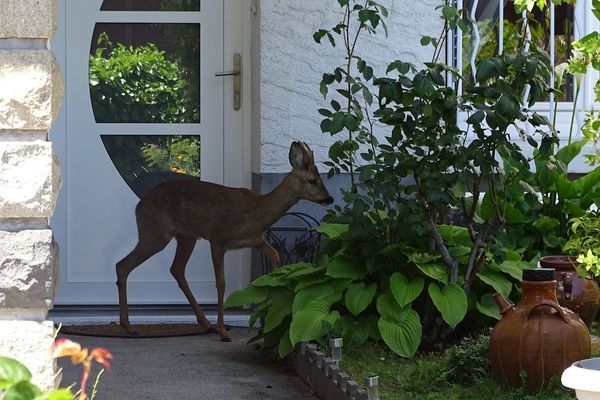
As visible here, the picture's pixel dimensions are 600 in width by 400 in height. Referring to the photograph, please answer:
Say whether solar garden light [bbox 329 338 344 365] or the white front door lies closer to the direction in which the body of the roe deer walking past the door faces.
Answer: the solar garden light

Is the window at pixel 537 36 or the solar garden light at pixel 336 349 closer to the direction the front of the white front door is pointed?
the solar garden light

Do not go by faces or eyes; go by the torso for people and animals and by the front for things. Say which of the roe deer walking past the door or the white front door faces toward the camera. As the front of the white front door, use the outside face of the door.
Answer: the white front door

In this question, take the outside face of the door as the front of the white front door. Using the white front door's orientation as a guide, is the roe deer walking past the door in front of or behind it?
in front

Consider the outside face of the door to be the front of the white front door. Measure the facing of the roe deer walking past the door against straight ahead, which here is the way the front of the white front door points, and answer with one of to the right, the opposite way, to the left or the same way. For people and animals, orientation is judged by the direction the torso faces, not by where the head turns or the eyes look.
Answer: to the left

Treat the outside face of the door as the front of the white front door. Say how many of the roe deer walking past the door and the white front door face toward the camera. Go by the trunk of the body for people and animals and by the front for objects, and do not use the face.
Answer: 1

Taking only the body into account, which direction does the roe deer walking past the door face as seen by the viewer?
to the viewer's right

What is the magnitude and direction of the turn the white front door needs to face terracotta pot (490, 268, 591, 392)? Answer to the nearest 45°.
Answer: approximately 45° to its left

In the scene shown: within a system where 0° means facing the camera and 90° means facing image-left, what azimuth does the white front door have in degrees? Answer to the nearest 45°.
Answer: approximately 0°

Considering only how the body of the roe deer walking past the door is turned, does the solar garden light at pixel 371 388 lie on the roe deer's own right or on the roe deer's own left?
on the roe deer's own right
